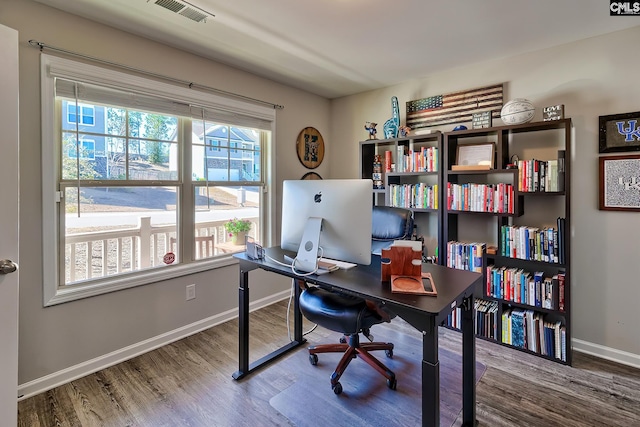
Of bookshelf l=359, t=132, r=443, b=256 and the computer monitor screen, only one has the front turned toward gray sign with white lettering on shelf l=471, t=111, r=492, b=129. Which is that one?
the computer monitor screen

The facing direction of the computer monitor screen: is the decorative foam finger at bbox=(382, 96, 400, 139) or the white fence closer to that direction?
the decorative foam finger

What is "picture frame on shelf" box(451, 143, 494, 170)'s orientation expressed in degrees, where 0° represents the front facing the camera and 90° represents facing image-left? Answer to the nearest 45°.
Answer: approximately 45°

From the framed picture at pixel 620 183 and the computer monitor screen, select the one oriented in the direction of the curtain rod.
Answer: the framed picture

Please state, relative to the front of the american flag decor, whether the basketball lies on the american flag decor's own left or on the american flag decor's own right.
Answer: on the american flag decor's own left

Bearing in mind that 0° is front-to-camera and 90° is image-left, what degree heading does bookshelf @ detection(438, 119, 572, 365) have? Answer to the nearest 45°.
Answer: approximately 45°
